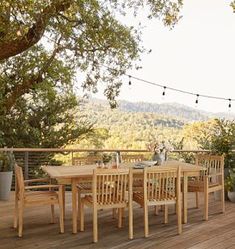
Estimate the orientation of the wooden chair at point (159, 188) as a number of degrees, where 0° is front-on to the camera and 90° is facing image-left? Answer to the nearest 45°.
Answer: approximately 135°

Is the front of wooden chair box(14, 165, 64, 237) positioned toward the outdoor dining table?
yes

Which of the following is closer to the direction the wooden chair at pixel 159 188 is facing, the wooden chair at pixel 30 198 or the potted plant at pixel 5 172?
the potted plant

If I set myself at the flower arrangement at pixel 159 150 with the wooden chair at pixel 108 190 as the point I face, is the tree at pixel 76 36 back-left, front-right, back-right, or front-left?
back-right

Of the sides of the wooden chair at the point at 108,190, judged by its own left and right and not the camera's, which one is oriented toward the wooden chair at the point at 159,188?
right

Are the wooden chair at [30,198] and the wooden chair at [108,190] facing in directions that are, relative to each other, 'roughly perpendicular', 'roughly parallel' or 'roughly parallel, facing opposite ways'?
roughly perpendicular

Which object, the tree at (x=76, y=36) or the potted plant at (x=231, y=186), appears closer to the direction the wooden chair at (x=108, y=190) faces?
the tree

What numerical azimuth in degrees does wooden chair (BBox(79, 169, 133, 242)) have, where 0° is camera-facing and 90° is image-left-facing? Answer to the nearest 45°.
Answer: approximately 180°

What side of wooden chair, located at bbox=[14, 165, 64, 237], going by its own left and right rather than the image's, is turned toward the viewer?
right

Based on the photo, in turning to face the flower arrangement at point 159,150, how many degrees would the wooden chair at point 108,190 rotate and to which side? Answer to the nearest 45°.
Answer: approximately 45° to its right

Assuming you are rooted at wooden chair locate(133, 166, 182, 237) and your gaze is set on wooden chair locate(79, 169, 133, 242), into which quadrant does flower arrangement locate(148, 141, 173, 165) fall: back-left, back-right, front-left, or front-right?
back-right

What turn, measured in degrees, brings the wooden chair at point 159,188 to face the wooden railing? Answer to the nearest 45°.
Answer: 0° — it already faces it
